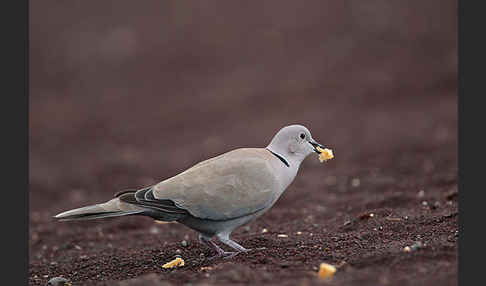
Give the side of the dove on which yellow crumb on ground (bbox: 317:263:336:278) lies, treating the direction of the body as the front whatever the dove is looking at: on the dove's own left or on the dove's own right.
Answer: on the dove's own right

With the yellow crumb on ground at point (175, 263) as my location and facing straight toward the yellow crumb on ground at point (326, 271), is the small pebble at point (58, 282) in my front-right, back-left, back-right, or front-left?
back-right

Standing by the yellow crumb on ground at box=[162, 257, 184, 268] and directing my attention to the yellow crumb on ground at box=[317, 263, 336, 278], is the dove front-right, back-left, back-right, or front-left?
front-left

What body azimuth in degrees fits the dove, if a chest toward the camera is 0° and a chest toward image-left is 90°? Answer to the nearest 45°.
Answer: approximately 270°
